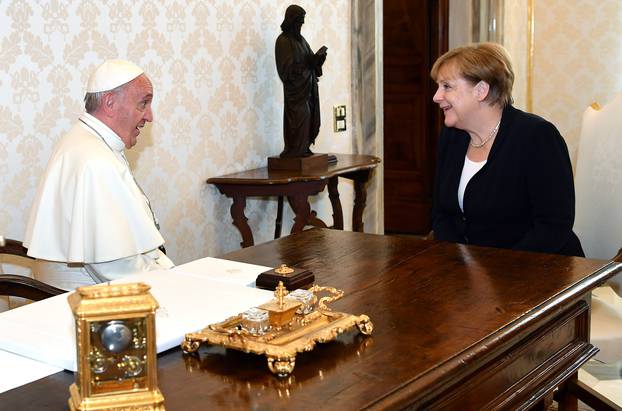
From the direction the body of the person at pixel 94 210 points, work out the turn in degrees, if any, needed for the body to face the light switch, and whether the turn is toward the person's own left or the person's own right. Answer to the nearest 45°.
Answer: approximately 45° to the person's own left

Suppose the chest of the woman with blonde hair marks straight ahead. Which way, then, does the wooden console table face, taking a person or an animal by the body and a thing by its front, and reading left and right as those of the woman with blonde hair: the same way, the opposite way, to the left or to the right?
to the left

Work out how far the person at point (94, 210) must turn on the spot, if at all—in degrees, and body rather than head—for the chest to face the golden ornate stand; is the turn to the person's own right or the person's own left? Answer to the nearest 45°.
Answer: approximately 90° to the person's own right

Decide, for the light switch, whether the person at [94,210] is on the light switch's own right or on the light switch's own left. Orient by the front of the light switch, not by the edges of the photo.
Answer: on the light switch's own right

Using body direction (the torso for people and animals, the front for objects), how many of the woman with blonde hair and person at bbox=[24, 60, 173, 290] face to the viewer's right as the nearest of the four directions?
1

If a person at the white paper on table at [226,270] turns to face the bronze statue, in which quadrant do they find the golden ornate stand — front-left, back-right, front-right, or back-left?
back-right

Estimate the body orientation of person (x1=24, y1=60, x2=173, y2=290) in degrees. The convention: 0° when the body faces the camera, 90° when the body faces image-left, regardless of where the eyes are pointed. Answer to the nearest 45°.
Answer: approximately 270°

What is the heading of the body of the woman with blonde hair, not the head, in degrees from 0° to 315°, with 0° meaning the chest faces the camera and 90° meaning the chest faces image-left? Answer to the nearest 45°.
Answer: approximately 45°

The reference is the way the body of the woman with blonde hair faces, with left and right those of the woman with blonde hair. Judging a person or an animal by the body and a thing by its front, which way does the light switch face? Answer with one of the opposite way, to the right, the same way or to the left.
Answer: to the left

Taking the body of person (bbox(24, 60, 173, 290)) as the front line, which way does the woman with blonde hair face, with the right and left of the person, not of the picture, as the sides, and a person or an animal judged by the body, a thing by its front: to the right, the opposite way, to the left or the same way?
the opposite way

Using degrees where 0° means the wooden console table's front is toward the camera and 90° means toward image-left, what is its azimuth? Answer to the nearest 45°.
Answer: approximately 315°

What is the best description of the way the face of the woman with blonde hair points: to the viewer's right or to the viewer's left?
to the viewer's left

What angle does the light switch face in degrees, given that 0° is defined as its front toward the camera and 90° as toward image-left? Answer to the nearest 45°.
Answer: approximately 315°
